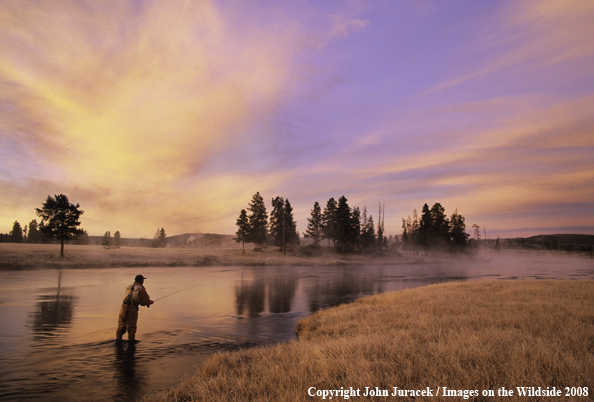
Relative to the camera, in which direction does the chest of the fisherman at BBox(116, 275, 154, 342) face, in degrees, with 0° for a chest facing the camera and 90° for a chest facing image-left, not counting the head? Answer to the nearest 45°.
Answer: approximately 225°
